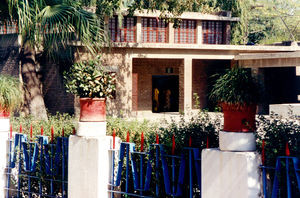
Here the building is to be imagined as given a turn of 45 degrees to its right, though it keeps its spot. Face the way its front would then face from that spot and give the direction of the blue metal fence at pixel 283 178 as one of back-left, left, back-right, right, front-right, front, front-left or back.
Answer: front-left

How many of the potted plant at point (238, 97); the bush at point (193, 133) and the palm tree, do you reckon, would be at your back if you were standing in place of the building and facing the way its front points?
0

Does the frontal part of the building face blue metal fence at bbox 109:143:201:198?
yes

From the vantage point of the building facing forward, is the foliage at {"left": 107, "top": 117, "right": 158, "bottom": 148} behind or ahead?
ahead

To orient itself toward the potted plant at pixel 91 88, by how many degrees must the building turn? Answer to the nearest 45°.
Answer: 0° — it already faces it

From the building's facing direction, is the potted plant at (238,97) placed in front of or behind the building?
in front

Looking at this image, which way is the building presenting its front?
toward the camera

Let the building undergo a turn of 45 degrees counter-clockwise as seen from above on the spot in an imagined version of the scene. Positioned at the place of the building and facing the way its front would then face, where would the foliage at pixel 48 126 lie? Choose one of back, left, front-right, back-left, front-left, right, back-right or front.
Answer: front-right

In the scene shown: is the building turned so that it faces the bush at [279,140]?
yes

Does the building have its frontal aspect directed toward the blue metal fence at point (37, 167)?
yes

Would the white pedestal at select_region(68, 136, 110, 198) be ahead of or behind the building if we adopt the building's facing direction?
ahead
